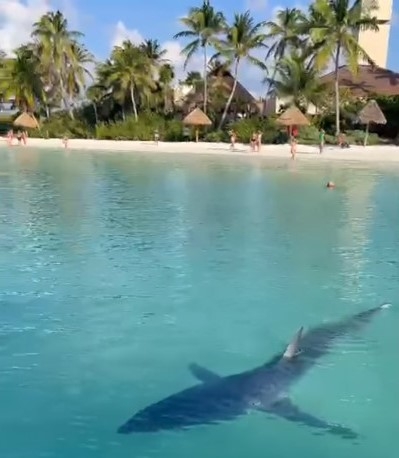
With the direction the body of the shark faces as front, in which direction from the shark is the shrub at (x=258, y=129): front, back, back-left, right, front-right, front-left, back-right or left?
back-right

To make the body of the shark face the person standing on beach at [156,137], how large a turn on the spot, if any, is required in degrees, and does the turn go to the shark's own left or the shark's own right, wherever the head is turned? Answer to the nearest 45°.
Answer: approximately 135° to the shark's own right

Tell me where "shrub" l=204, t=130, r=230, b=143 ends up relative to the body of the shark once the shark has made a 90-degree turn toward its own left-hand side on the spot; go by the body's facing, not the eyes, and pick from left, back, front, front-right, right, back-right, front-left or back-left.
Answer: back-left

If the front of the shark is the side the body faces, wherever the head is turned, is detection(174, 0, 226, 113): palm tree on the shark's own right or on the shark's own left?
on the shark's own right

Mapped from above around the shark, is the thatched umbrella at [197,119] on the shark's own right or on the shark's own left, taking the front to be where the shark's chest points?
on the shark's own right

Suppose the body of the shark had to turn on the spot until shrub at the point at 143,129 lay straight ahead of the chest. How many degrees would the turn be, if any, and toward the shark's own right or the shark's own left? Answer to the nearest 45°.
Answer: approximately 135° to the shark's own right

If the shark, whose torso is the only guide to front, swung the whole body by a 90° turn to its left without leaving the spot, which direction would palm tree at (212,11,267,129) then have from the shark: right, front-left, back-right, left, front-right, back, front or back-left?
back-left

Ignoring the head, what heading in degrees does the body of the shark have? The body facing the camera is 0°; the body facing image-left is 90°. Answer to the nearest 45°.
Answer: approximately 45°

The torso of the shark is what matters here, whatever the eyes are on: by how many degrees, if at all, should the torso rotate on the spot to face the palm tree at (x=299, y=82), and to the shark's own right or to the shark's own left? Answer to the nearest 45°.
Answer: approximately 135° to the shark's own right

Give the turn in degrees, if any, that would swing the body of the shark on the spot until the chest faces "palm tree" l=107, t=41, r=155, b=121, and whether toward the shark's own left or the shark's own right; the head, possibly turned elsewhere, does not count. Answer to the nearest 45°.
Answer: approximately 135° to the shark's own right
